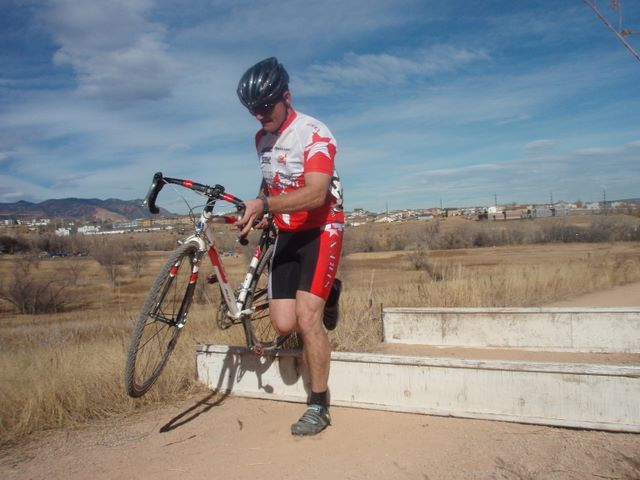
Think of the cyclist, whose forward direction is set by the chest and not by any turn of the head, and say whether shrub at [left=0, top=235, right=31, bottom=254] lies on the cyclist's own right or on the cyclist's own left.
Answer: on the cyclist's own right

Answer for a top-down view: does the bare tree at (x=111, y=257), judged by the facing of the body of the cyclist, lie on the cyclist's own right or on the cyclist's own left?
on the cyclist's own right

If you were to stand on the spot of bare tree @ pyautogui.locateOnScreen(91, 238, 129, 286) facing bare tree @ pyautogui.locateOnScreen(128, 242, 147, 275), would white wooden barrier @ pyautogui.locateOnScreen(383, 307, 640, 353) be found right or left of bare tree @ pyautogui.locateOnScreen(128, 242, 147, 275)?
right

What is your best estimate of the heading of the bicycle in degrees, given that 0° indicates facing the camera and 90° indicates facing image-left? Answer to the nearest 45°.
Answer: approximately 45°

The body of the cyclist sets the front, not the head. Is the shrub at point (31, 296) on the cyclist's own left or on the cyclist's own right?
on the cyclist's own right

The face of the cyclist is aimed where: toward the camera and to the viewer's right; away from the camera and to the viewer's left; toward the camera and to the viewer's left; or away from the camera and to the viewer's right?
toward the camera and to the viewer's left

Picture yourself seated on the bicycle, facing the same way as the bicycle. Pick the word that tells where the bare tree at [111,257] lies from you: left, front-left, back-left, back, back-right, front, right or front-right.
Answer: back-right

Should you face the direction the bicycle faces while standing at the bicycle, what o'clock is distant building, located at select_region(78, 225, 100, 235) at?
The distant building is roughly at 4 o'clock from the bicycle.

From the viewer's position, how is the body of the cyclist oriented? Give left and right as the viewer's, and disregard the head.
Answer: facing the viewer and to the left of the viewer

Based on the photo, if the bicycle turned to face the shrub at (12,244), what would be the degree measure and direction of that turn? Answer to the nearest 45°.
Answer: approximately 135° to its right
